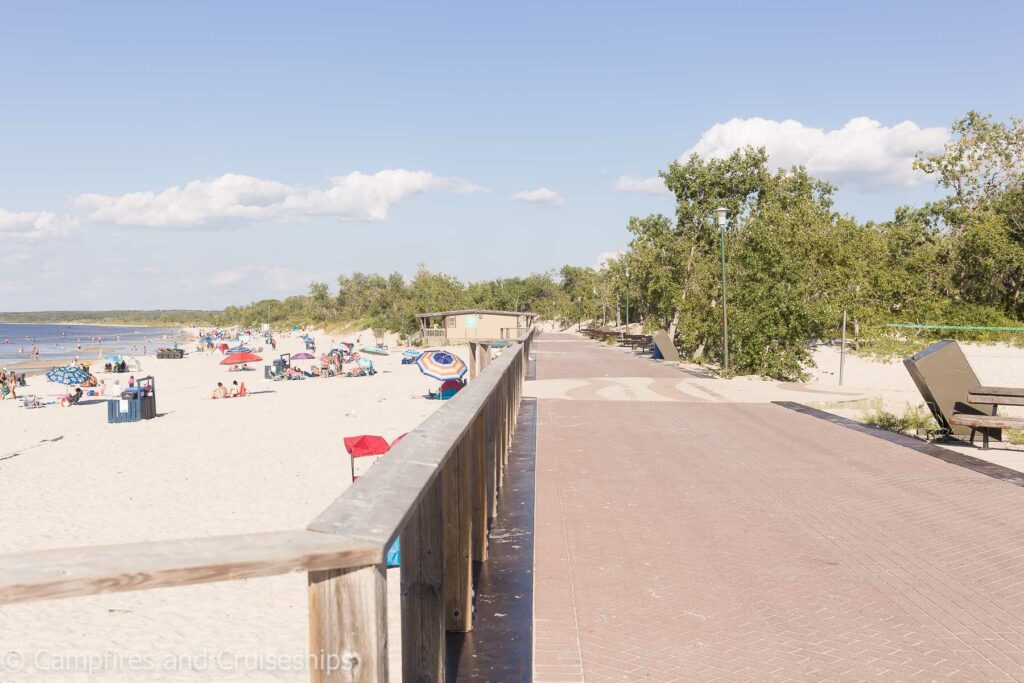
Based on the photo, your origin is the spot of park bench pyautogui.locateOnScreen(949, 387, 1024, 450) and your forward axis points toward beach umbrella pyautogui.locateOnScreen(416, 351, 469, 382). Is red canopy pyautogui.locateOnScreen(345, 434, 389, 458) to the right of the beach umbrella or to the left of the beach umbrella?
left

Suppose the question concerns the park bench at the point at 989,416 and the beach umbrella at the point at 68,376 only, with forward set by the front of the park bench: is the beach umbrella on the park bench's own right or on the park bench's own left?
on the park bench's own right

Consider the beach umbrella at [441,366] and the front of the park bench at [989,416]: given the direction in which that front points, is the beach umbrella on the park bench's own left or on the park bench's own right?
on the park bench's own right

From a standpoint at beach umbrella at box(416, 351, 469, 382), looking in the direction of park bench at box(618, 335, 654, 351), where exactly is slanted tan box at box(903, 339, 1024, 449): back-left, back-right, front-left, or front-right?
back-right

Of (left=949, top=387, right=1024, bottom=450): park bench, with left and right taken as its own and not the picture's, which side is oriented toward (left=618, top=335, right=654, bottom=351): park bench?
right

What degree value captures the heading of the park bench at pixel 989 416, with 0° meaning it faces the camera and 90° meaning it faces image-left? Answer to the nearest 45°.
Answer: approximately 45°
